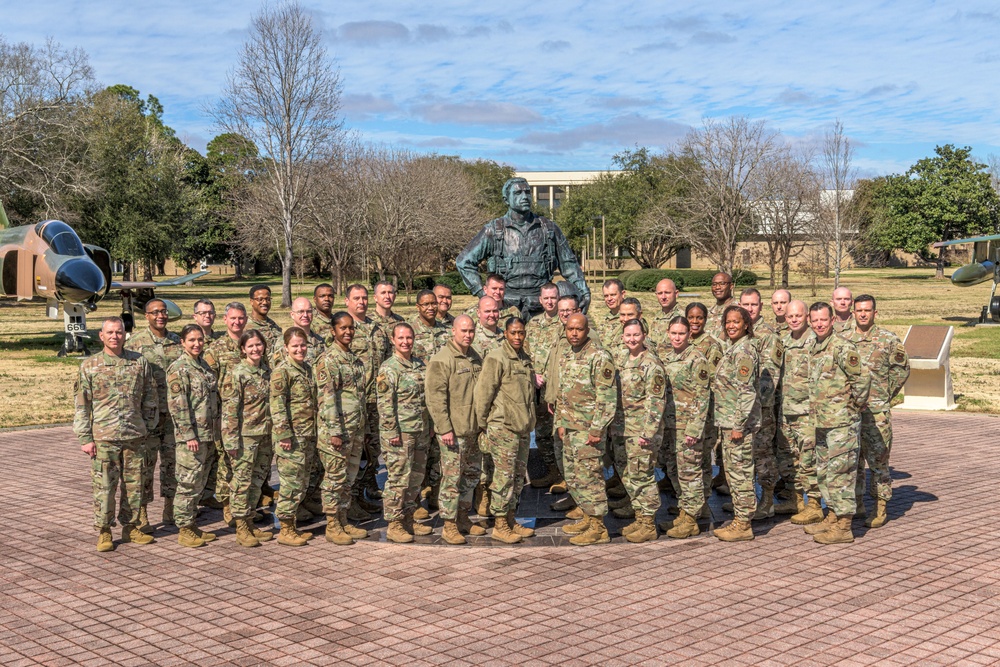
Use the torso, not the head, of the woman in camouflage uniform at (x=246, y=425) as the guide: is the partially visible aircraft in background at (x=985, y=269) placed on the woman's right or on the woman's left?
on the woman's left

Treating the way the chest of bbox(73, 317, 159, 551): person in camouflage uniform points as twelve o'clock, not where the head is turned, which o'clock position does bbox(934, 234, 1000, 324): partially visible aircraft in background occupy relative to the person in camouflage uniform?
The partially visible aircraft in background is roughly at 8 o'clock from the person in camouflage uniform.

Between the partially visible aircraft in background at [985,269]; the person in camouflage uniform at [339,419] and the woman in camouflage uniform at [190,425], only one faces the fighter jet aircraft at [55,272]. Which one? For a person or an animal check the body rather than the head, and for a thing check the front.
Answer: the partially visible aircraft in background

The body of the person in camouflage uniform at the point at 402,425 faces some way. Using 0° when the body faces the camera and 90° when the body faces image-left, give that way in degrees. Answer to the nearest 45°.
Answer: approximately 315°

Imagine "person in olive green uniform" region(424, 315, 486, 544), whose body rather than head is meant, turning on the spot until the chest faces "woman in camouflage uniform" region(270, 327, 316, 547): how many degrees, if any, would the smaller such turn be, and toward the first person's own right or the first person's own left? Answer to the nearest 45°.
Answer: approximately 135° to the first person's own right

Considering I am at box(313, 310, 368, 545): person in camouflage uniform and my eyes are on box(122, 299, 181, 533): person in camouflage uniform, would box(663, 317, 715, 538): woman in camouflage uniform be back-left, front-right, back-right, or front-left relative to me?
back-right

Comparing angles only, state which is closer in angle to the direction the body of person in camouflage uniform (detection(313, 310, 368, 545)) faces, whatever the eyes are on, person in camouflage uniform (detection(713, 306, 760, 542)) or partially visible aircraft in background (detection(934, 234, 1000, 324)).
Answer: the person in camouflage uniform (detection(713, 306, 760, 542))

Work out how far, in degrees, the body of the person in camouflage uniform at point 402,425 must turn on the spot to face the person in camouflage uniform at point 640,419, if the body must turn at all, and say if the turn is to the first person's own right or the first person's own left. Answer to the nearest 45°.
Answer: approximately 45° to the first person's own left

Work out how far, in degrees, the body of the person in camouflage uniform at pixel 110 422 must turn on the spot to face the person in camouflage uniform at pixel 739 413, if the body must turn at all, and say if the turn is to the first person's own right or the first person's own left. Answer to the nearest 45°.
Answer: approximately 90° to the first person's own left

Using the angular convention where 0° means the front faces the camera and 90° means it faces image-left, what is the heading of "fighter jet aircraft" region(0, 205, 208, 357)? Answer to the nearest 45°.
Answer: approximately 315°

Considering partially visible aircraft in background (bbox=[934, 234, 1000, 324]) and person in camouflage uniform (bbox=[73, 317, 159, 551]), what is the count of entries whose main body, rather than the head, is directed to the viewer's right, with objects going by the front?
0

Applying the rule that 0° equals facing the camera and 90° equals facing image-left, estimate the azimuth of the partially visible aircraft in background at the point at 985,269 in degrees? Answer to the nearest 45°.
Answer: approximately 45°

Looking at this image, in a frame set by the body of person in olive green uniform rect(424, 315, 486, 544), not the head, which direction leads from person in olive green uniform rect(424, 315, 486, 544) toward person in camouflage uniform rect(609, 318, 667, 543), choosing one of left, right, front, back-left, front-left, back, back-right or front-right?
front-left

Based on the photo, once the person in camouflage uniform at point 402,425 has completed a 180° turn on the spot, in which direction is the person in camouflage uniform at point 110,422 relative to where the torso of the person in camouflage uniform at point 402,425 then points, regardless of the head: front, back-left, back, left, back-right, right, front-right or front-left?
front-left

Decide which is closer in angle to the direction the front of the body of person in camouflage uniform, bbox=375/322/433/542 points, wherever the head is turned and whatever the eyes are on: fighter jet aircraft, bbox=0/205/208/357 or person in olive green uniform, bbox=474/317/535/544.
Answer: the person in olive green uniform
